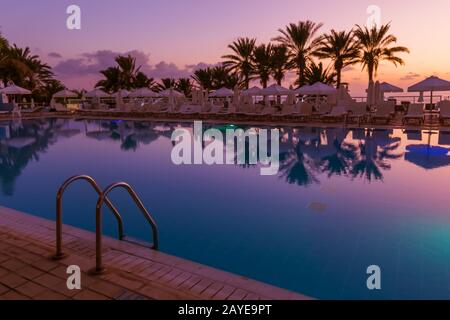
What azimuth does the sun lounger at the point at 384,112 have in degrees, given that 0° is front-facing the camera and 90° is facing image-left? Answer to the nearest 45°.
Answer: approximately 45°

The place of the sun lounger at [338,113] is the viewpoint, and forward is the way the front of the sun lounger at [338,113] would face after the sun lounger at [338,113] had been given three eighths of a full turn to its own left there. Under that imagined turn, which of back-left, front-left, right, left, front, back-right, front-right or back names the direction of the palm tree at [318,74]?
left

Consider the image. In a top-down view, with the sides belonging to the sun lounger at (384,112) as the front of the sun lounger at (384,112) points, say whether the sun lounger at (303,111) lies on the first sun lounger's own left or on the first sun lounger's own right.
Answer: on the first sun lounger's own right

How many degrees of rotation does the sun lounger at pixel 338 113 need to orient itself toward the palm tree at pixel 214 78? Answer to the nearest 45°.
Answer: approximately 90° to its right

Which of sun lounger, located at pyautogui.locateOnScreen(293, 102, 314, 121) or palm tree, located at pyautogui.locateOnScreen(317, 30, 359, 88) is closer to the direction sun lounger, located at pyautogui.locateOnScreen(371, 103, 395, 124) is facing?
the sun lounger

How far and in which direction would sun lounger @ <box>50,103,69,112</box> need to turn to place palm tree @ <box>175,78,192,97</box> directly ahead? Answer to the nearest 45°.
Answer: approximately 90° to its left

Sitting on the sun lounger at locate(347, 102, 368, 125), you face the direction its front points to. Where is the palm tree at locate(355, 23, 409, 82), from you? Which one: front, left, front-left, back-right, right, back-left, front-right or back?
back-right

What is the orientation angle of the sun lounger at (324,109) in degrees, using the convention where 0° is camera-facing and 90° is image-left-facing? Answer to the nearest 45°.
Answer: approximately 45°

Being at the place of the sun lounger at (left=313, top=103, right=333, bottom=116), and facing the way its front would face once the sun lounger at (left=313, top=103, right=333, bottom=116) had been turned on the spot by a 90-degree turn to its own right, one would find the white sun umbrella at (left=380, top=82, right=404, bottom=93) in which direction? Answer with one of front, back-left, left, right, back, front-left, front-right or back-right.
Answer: back-right

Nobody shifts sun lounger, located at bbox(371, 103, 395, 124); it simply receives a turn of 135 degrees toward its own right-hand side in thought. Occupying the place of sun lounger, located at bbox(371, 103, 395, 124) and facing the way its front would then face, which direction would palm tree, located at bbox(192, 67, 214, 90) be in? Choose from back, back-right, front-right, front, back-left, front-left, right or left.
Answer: front-left

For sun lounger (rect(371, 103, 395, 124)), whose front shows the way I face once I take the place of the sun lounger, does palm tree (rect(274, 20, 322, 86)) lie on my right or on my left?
on my right

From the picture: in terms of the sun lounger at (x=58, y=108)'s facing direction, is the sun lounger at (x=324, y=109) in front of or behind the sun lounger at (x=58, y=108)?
in front
